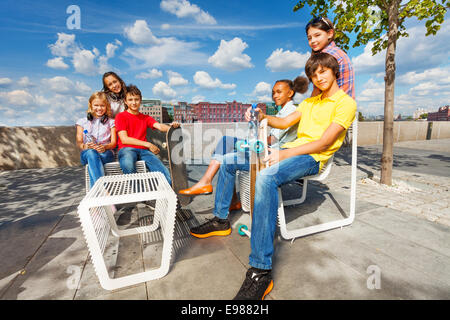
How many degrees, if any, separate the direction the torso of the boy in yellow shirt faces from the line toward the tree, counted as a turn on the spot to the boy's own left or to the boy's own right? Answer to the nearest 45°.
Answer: approximately 180°

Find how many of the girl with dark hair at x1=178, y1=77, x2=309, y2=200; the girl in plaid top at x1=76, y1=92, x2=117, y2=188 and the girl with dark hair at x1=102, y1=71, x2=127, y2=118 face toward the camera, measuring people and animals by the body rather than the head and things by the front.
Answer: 2

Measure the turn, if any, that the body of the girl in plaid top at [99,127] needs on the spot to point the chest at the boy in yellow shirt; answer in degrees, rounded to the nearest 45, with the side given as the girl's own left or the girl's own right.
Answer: approximately 45° to the girl's own left

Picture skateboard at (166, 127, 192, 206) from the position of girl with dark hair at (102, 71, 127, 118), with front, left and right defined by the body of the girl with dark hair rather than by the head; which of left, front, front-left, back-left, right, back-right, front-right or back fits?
front-left

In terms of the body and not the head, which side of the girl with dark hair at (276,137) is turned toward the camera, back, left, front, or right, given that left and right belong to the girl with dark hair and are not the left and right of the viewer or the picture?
left

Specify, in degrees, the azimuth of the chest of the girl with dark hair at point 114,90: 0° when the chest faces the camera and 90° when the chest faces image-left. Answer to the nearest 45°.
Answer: approximately 0°

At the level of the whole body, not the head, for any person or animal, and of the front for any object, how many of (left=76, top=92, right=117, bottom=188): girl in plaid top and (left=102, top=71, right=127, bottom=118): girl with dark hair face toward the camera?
2
